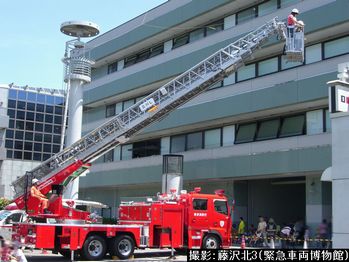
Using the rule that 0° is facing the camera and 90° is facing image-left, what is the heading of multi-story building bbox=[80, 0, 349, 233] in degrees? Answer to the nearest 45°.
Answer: approximately 45°

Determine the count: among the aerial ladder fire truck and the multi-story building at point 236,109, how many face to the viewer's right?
1

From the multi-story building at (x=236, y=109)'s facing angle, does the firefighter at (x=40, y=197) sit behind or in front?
in front

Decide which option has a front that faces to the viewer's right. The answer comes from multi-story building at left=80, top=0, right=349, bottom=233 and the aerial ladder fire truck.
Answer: the aerial ladder fire truck

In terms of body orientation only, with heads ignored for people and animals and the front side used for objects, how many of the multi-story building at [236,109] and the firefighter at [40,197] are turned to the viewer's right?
1

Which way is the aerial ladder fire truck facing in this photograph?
to the viewer's right

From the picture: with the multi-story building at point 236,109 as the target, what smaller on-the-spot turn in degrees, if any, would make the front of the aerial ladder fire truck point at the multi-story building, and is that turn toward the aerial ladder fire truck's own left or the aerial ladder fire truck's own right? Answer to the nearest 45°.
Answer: approximately 45° to the aerial ladder fire truck's own left

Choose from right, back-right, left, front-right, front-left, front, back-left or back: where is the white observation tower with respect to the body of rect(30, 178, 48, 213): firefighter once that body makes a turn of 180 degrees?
right

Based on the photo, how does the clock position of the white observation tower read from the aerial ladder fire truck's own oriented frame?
The white observation tower is roughly at 8 o'clock from the aerial ladder fire truck.

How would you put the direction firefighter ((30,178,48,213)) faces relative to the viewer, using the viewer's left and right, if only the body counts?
facing to the right of the viewer

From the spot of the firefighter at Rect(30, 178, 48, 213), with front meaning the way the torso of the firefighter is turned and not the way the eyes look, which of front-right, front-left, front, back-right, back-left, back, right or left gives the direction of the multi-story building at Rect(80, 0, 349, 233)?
front-left
